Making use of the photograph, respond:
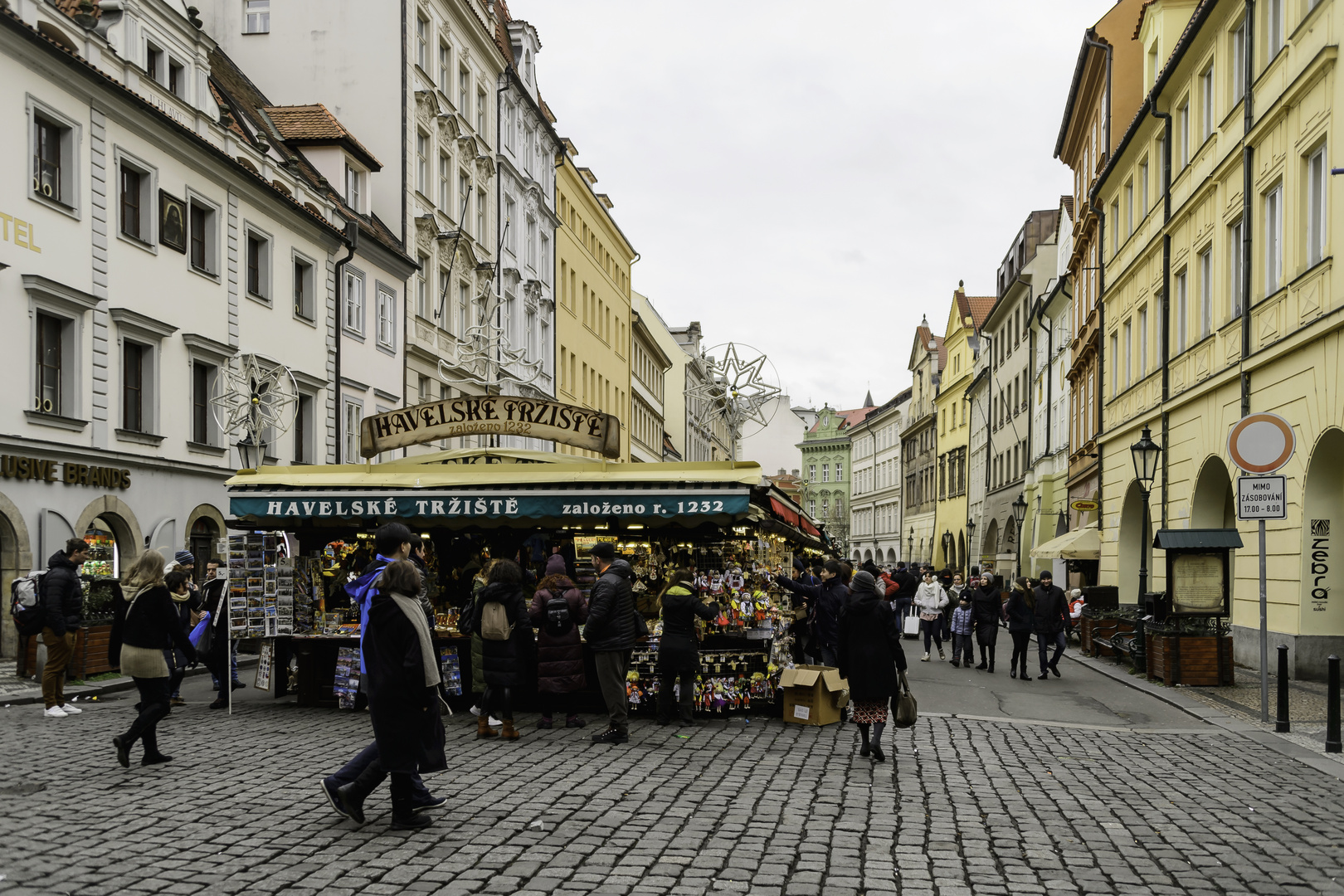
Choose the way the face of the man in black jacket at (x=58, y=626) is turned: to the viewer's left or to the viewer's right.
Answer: to the viewer's right

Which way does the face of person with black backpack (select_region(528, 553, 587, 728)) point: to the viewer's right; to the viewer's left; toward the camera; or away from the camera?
away from the camera

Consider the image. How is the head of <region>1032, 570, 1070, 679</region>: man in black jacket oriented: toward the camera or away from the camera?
toward the camera

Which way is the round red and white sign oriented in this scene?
toward the camera

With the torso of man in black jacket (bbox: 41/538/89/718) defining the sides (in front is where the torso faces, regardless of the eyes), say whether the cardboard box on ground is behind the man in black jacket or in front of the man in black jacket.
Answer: in front

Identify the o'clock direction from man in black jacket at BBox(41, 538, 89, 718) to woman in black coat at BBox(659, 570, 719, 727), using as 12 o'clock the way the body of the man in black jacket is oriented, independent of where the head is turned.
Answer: The woman in black coat is roughly at 1 o'clock from the man in black jacket.
